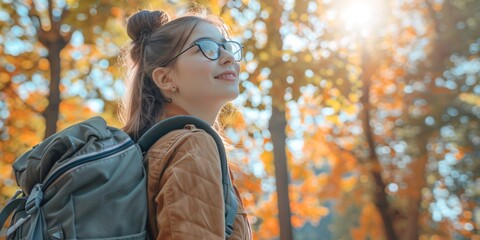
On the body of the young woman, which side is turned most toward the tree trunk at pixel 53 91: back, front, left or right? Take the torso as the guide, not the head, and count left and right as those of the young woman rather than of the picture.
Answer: left

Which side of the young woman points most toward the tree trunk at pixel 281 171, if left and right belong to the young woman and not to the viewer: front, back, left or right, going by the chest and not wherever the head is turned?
left

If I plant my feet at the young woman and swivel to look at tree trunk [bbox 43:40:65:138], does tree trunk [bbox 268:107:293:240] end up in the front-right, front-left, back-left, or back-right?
front-right

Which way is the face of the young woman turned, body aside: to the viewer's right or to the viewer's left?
to the viewer's right

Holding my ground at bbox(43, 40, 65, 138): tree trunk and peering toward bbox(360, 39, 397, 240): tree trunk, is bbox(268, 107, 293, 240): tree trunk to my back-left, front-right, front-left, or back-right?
front-right

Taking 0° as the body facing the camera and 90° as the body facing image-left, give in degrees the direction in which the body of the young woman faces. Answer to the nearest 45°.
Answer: approximately 270°

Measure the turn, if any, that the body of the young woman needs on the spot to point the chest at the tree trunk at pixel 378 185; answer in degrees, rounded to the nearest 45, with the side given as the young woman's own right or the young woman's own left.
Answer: approximately 45° to the young woman's own left
